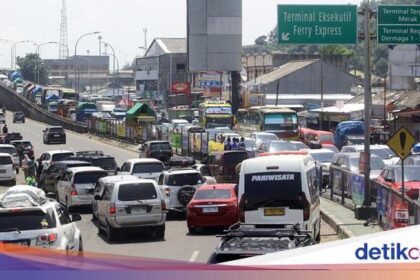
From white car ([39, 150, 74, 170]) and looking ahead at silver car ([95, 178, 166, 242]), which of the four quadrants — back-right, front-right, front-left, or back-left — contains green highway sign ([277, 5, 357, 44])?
front-left

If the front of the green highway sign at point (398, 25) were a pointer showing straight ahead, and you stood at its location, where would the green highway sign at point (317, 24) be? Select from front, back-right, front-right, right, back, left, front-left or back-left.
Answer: right

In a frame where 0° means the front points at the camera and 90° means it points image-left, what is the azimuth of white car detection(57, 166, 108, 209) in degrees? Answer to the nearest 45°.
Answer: approximately 135°

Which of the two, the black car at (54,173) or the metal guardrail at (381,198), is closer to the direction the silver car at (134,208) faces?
the black car

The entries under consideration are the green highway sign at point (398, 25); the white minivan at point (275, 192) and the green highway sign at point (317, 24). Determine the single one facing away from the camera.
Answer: the white minivan

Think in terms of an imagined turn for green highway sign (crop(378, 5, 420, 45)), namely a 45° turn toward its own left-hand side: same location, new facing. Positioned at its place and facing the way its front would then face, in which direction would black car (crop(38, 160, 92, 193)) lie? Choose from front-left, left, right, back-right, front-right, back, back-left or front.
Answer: back-right

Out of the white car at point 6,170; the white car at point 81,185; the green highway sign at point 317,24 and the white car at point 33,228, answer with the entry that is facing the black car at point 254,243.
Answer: the green highway sign

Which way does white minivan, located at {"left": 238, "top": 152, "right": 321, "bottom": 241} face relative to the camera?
away from the camera

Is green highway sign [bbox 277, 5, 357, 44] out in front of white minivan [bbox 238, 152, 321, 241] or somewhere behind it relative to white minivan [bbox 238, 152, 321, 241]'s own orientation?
in front

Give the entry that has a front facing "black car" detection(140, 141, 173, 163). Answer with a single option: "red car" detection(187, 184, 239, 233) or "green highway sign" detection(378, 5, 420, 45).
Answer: the red car

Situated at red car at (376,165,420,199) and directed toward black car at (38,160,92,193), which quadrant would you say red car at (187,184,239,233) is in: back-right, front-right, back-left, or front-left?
front-left

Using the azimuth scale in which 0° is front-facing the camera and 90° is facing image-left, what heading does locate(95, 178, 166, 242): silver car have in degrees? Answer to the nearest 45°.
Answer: approximately 180°

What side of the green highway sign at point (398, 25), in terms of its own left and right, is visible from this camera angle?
front

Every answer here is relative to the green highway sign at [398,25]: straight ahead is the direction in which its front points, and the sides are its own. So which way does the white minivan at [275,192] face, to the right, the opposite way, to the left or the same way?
the opposite way

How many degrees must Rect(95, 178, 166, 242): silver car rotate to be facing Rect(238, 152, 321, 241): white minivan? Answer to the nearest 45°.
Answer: approximately 135° to its right

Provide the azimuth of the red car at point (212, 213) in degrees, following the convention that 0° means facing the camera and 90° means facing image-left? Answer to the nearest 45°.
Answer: approximately 180°

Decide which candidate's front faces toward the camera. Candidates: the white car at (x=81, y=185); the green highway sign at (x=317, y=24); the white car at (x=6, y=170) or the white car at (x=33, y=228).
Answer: the green highway sign

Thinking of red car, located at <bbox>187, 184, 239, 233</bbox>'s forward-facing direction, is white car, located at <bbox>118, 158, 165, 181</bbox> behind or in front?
in front

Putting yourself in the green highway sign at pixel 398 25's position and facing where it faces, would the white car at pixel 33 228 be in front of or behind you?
in front

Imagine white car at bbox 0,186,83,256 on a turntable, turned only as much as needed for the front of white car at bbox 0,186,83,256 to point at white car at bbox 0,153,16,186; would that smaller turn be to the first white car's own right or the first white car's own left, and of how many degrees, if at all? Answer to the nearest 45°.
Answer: approximately 45° to the first white car's own left

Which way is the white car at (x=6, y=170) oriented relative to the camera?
away from the camera

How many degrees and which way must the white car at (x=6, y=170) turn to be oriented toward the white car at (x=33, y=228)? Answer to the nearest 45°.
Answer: approximately 180°
